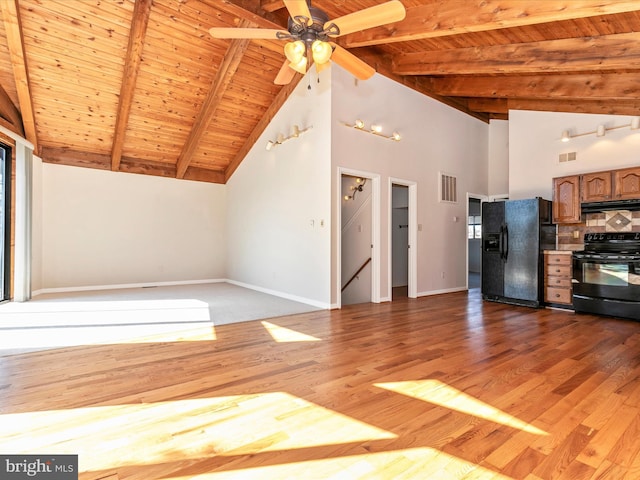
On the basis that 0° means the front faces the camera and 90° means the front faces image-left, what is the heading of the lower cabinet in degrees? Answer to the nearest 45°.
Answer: approximately 0°

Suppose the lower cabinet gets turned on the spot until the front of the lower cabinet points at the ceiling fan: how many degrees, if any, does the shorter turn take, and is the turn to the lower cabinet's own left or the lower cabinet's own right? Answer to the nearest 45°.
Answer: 0° — it already faces it

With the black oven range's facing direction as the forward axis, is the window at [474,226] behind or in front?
behind

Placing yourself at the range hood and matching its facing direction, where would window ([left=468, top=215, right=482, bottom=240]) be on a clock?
The window is roughly at 5 o'clock from the range hood.

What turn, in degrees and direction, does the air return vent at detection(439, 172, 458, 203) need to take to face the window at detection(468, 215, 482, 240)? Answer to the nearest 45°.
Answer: approximately 135° to its left

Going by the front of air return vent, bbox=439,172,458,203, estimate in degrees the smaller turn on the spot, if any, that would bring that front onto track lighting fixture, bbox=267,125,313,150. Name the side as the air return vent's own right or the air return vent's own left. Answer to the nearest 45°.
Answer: approximately 90° to the air return vent's own right

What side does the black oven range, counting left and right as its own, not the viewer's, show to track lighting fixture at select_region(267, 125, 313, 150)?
right

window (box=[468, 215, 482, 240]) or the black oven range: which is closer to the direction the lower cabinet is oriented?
the black oven range
